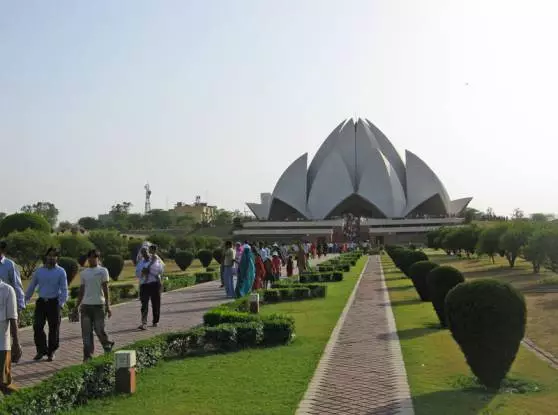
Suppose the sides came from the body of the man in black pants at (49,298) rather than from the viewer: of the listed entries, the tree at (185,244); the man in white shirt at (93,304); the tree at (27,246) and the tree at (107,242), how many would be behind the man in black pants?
3

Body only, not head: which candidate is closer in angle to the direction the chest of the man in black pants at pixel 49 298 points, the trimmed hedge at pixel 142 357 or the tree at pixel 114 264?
the trimmed hedge

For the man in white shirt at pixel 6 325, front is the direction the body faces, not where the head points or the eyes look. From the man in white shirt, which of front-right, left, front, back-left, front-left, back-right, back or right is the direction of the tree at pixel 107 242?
back

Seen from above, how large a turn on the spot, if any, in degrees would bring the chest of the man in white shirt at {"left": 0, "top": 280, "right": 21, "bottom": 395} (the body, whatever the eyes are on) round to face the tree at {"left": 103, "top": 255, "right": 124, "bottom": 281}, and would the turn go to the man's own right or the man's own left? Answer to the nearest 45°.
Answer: approximately 180°

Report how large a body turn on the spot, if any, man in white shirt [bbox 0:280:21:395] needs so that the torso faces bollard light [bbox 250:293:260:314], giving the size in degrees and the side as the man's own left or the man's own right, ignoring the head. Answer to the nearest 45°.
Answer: approximately 135° to the man's own left

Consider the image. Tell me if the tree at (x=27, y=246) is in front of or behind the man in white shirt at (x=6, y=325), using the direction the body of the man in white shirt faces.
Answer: behind

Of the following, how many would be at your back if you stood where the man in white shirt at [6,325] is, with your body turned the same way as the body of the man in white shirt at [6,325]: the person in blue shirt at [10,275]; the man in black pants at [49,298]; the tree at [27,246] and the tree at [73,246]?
4
